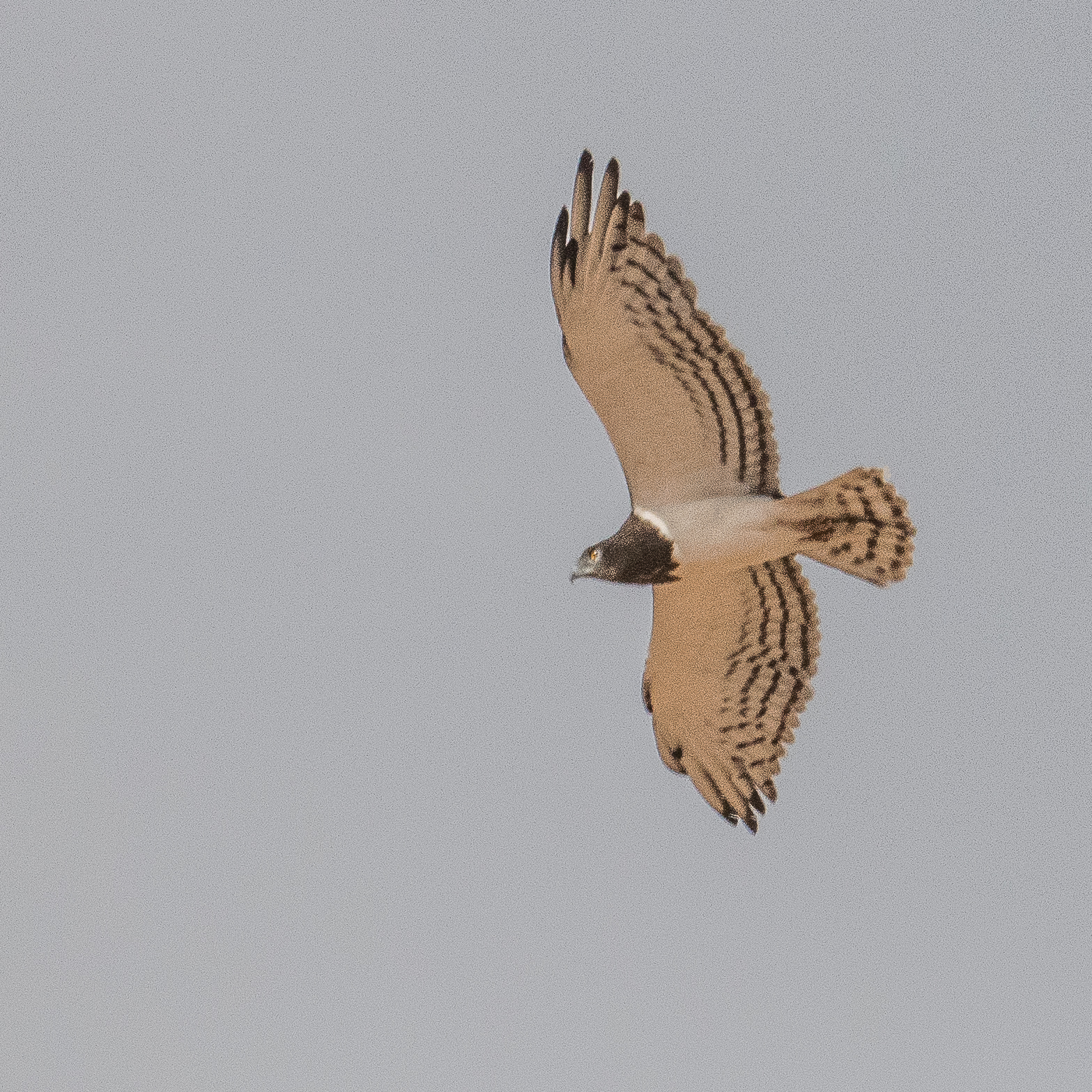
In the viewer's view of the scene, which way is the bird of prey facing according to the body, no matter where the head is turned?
to the viewer's left
